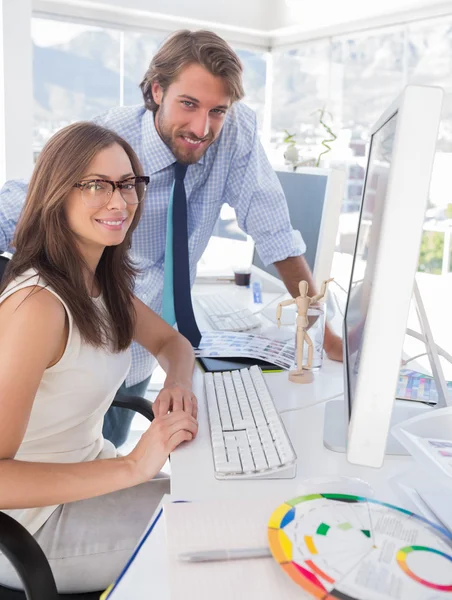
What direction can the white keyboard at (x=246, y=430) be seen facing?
to the viewer's left

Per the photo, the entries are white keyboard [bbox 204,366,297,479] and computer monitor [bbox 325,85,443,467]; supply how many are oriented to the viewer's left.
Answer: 2

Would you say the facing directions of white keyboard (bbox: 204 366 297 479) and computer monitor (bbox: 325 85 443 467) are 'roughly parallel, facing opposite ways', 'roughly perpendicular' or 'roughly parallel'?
roughly parallel

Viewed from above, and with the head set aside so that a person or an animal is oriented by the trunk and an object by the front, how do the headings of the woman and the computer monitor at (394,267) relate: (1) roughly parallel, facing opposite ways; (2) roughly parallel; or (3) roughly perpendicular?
roughly parallel, facing opposite ways

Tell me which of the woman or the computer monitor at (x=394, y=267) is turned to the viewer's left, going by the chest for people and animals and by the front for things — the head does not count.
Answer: the computer monitor

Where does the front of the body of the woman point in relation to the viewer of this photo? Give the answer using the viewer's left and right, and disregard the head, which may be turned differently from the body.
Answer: facing the viewer and to the right of the viewer

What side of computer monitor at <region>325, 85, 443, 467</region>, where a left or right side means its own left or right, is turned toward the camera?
left

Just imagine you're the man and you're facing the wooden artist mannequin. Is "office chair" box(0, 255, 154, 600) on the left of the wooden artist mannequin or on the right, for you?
right

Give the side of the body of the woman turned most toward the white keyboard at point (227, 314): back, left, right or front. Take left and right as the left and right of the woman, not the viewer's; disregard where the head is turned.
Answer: left

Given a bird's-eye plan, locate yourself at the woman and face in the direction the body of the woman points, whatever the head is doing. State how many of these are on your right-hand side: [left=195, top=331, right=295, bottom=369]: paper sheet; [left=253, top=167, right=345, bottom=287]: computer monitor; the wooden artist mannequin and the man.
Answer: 0

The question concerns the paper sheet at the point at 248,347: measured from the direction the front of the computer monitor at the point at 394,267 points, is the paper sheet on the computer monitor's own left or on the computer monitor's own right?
on the computer monitor's own right

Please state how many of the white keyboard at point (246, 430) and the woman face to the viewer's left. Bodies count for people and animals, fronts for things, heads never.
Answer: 1

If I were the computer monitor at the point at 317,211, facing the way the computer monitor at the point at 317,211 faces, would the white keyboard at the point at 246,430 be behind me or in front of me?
in front
